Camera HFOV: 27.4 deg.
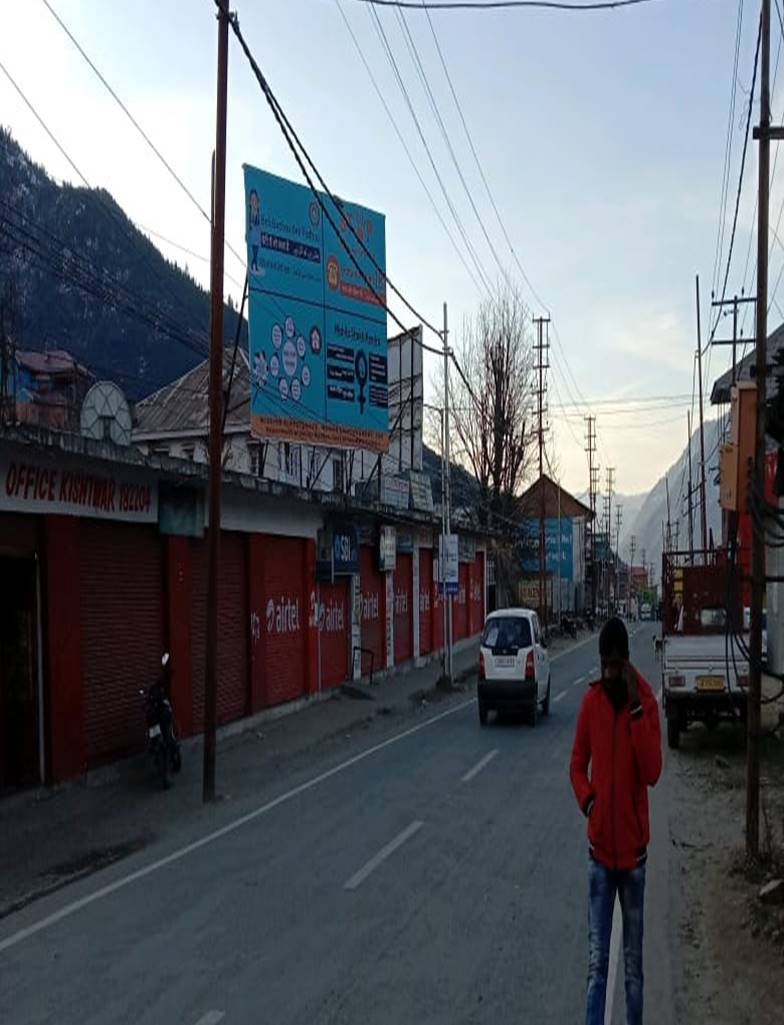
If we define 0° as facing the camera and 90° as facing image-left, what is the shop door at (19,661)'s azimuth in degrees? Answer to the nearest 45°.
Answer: approximately 315°

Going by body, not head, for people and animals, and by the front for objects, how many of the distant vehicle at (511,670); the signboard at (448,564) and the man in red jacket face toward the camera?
2

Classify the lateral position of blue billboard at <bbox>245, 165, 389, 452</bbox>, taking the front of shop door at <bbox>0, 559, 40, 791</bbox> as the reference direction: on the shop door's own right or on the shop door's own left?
on the shop door's own left

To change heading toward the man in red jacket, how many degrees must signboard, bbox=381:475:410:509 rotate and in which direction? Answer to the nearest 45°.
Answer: approximately 45° to its right

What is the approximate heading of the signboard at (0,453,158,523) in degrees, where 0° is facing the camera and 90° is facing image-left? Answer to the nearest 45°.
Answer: approximately 315°

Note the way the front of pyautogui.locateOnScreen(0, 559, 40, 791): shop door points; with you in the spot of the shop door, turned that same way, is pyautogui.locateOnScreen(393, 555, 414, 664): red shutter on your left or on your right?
on your left

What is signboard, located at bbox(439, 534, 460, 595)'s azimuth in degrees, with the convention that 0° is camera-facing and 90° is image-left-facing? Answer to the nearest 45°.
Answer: approximately 0°

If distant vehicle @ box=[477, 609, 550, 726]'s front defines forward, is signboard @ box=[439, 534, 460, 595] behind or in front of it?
in front

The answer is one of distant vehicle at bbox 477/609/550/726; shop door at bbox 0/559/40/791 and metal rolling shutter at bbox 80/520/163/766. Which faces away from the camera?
the distant vehicle

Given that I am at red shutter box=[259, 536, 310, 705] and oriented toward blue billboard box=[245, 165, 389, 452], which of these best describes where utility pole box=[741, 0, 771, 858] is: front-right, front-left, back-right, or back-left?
back-right

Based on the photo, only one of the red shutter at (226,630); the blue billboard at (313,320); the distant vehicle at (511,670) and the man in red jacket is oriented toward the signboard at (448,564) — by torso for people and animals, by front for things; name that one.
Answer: the distant vehicle

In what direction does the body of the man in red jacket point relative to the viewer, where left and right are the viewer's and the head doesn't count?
facing the viewer

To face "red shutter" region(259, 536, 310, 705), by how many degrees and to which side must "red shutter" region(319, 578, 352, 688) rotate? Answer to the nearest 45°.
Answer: approximately 45° to its right

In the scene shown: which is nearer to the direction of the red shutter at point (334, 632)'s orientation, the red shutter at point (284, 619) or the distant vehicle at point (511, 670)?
the distant vehicle

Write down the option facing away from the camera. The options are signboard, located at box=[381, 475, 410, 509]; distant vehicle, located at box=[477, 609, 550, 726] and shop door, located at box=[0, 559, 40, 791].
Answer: the distant vehicle

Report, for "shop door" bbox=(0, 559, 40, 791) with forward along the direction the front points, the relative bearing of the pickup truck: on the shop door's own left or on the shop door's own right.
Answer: on the shop door's own left
